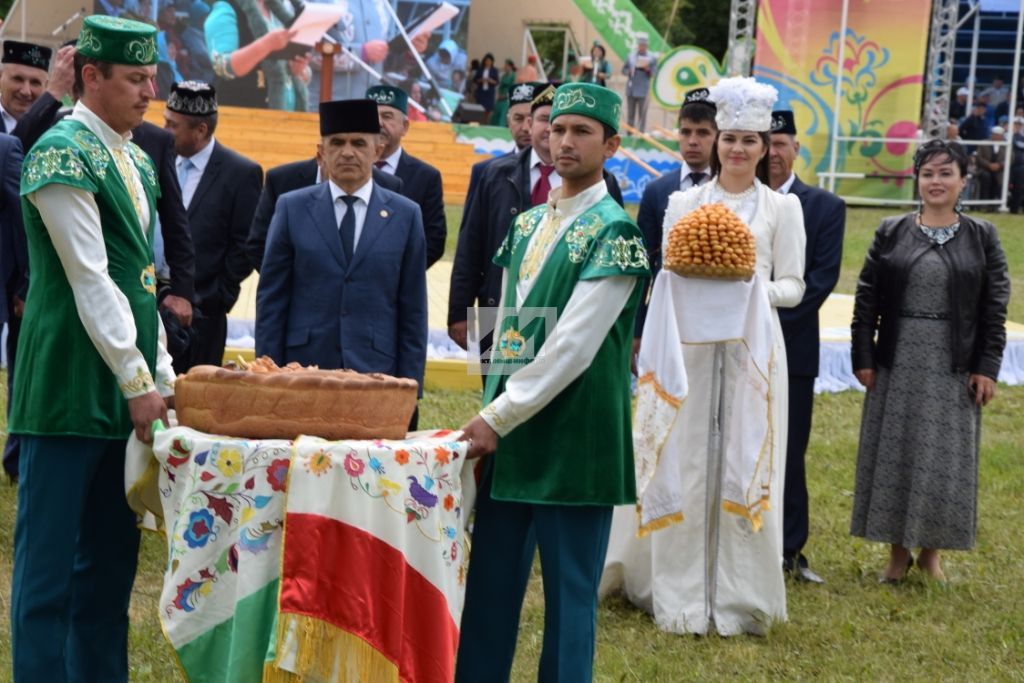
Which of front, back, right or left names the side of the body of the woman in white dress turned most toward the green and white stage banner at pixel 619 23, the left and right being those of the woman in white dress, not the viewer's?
back

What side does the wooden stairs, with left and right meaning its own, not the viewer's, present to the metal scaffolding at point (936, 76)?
left

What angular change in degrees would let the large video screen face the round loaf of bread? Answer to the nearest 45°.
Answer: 0° — it already faces it

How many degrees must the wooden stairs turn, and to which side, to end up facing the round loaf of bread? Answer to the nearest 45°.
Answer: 0° — it already faces it

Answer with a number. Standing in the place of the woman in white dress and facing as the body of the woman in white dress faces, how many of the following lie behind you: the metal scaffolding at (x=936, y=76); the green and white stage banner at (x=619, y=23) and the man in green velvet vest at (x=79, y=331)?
2

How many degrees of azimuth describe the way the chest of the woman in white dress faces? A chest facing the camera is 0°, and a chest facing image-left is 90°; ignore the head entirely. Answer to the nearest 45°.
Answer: approximately 0°

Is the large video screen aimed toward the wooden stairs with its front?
yes

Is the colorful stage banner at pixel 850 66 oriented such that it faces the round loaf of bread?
yes

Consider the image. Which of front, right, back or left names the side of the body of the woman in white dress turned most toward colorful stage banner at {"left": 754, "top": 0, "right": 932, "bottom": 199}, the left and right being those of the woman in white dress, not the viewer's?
back
